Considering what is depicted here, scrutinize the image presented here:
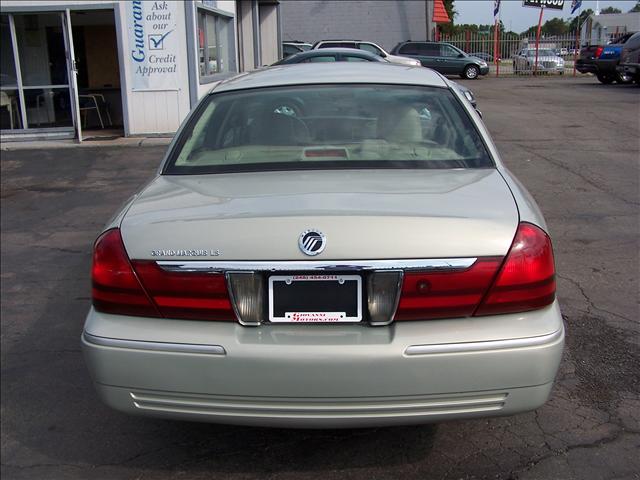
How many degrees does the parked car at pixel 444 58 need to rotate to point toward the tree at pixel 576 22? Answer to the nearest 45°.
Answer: approximately 45° to its left

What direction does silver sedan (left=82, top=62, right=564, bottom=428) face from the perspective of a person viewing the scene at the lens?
facing away from the viewer

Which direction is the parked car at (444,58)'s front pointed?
to the viewer's right

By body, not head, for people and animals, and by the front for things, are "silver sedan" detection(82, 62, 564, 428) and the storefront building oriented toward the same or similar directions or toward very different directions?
very different directions

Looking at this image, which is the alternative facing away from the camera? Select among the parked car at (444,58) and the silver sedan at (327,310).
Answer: the silver sedan

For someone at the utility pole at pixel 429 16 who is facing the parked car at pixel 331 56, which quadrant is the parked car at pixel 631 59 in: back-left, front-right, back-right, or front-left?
front-left

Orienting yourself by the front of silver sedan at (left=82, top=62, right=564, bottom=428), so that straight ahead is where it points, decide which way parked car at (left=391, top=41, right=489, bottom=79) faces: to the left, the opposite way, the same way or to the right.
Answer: to the right

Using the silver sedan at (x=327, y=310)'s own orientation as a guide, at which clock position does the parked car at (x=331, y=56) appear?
The parked car is roughly at 12 o'clock from the silver sedan.

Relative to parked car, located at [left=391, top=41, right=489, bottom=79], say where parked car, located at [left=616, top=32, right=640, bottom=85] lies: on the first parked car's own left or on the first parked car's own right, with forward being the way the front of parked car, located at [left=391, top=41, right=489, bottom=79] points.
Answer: on the first parked car's own right

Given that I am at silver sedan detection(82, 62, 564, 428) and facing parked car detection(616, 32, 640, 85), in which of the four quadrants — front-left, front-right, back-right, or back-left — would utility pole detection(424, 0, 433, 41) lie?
front-left

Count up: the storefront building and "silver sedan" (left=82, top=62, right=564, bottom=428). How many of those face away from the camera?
1

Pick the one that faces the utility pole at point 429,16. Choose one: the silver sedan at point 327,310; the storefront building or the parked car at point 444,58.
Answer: the silver sedan

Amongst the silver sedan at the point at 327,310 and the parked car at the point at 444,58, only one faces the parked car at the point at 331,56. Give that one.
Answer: the silver sedan
